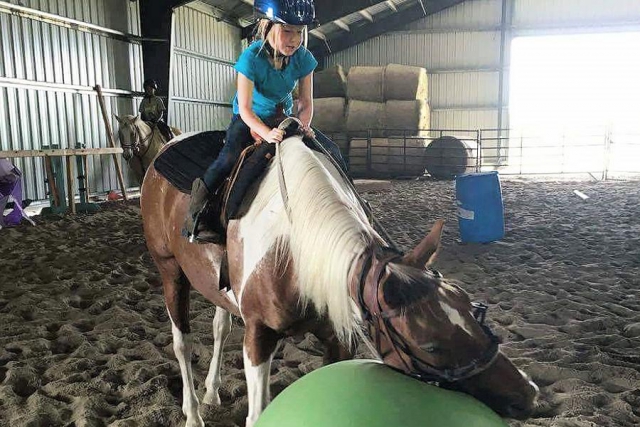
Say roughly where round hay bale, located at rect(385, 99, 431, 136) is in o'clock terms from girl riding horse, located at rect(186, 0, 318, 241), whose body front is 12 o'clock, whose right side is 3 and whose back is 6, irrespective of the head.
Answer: The round hay bale is roughly at 8 o'clock from the girl riding horse.

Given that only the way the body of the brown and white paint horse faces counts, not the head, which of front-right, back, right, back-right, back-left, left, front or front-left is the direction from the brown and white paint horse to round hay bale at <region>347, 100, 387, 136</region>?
back-left

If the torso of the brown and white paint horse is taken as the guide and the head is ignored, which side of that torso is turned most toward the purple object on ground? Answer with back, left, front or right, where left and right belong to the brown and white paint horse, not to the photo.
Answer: back

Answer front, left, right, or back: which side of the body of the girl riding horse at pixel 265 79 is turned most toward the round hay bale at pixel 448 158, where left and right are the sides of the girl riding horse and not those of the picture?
left

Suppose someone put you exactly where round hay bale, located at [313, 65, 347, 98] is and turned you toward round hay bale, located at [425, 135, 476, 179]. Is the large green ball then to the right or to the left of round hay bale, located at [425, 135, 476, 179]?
right

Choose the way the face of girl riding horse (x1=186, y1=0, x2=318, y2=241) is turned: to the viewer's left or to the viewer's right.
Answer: to the viewer's right

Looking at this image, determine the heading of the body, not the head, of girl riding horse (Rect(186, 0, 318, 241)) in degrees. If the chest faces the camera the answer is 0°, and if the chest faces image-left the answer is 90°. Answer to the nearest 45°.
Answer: approximately 315°

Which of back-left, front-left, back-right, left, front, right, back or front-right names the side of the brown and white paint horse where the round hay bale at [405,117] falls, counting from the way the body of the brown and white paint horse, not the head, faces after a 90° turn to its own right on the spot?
back-right

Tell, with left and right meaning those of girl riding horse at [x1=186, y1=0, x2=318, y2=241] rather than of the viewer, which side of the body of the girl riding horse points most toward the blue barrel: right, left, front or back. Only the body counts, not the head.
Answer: left

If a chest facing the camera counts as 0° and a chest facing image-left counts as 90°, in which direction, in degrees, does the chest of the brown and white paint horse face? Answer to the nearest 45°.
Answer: approximately 315°

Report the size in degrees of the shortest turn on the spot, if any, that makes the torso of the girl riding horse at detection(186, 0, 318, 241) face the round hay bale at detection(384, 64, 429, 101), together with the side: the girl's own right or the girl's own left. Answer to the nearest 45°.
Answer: approximately 135° to the girl's own left

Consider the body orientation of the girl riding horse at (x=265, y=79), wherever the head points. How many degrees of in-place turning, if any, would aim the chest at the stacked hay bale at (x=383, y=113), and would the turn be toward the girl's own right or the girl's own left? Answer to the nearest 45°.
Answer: approximately 135° to the girl's own left
